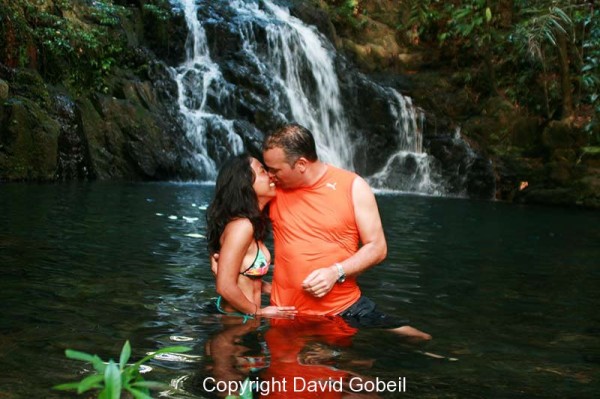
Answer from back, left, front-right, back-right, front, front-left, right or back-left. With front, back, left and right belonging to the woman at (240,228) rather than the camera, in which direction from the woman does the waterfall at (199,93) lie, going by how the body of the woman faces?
left

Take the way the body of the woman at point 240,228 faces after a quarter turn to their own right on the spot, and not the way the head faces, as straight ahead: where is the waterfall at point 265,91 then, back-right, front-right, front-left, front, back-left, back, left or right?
back

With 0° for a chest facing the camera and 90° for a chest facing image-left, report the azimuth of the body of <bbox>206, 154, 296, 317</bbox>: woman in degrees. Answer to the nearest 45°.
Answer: approximately 270°

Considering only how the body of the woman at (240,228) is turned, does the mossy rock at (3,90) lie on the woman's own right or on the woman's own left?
on the woman's own left

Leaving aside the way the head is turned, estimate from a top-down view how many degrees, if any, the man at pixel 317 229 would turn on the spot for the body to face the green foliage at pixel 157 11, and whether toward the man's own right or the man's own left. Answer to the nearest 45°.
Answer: approximately 135° to the man's own right

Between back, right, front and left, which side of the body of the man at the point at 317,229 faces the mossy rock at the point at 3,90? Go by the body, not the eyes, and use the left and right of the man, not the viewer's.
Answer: right

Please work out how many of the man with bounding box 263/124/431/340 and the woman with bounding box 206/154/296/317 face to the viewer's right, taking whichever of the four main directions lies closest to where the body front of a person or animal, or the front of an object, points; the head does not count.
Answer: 1

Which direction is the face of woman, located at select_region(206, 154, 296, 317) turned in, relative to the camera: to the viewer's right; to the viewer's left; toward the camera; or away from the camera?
to the viewer's right

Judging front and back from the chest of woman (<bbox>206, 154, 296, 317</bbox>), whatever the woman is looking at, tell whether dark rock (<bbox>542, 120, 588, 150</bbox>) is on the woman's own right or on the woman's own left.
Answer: on the woman's own left

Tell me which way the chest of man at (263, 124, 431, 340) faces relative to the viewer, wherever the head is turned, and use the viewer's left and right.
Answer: facing the viewer and to the left of the viewer
